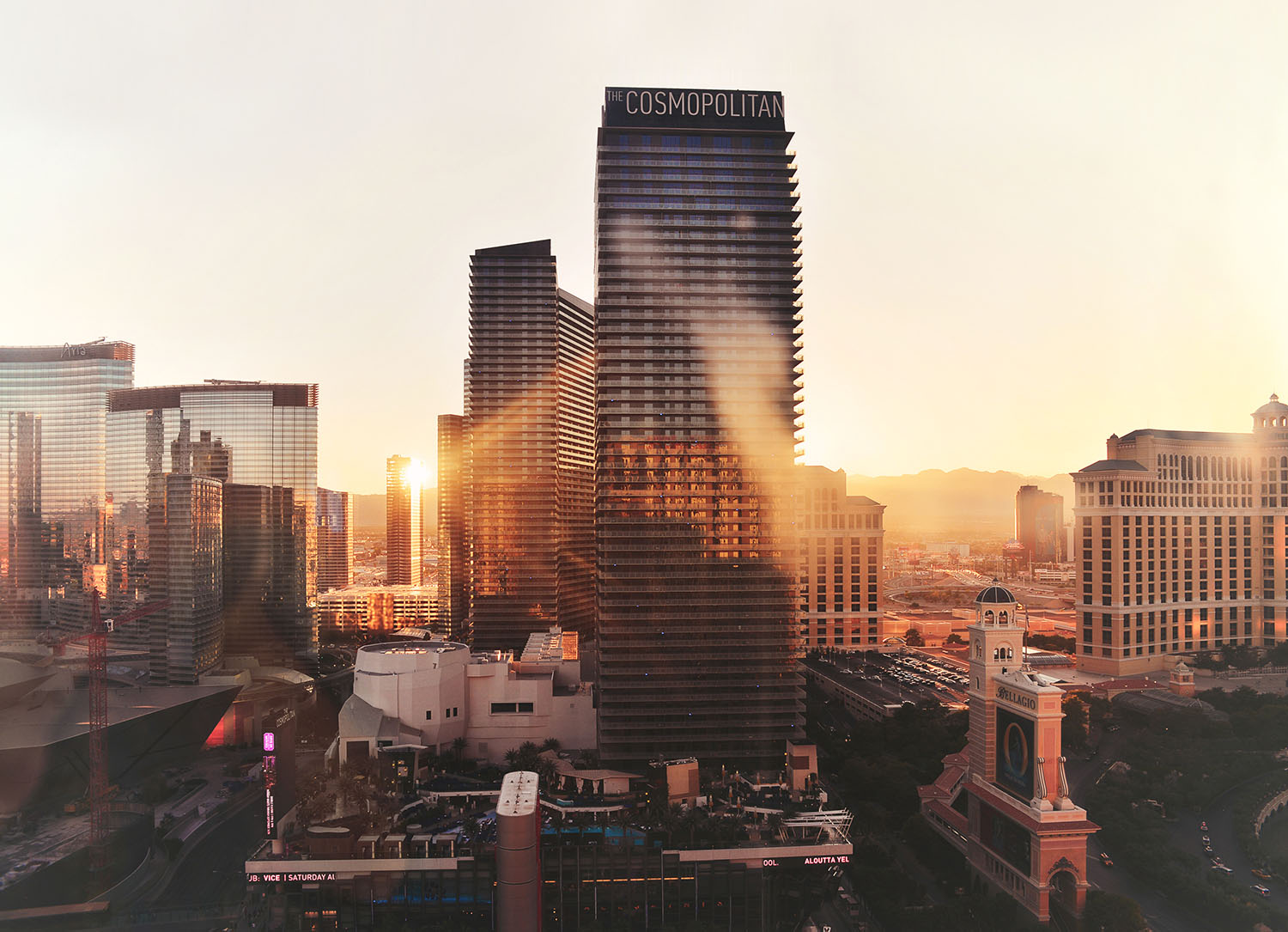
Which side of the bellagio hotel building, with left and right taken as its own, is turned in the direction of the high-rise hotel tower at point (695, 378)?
right

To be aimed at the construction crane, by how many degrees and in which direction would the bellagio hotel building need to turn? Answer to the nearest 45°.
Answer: approximately 90° to its right

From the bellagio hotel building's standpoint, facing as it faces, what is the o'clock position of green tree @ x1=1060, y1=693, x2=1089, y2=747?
The green tree is roughly at 2 o'clock from the bellagio hotel building.

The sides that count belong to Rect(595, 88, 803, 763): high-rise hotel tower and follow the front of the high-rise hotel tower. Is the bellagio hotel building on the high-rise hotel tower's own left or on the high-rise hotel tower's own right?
on the high-rise hotel tower's own left

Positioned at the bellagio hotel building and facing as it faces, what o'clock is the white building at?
The white building is roughly at 3 o'clock from the bellagio hotel building.

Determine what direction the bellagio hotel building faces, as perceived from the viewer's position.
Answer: facing the viewer and to the right of the viewer

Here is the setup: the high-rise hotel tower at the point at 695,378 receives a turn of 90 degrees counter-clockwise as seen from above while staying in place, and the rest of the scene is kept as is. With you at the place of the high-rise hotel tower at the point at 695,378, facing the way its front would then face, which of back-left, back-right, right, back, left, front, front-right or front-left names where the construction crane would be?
back

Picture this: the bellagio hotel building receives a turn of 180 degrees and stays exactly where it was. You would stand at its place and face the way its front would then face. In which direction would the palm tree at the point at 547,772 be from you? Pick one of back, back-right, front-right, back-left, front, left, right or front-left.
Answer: left

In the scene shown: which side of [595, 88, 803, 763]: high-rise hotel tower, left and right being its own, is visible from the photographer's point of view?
front

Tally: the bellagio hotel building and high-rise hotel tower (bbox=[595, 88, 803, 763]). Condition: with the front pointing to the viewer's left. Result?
0
